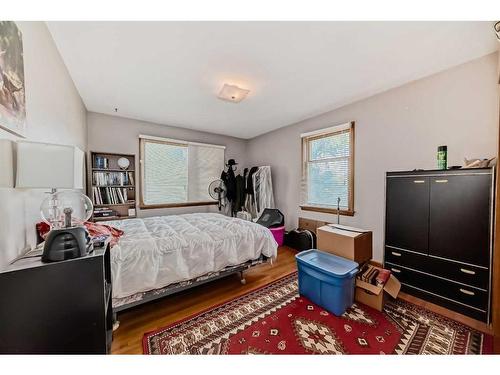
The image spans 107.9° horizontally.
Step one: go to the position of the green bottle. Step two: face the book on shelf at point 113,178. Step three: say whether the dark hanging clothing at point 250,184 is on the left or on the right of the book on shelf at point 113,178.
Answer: right

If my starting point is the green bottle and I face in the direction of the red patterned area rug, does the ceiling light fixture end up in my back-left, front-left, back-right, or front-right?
front-right

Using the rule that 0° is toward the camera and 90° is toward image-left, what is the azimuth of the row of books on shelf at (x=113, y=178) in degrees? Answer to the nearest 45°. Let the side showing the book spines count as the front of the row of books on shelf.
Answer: approximately 0°

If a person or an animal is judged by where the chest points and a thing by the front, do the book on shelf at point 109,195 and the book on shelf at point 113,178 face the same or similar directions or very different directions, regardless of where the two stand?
same or similar directions

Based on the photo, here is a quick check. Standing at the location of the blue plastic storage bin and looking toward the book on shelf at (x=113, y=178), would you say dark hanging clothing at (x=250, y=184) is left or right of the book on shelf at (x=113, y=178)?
right

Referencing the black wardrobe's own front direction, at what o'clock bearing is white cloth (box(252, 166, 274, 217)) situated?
The white cloth is roughly at 2 o'clock from the black wardrobe.

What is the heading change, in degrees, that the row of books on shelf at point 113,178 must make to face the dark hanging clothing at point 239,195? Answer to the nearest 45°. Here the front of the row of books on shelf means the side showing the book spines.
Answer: approximately 90° to its left

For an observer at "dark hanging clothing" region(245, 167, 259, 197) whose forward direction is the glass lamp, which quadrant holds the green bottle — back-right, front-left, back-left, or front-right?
front-left

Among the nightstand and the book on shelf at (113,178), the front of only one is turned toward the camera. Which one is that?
the book on shelf

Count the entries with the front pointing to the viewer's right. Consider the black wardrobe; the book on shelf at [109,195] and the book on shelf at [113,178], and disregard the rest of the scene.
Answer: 0

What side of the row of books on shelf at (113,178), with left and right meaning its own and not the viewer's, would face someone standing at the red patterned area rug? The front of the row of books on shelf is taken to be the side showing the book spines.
front

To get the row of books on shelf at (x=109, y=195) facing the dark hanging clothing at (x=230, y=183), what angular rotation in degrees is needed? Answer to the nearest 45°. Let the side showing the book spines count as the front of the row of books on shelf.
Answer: approximately 90° to its left

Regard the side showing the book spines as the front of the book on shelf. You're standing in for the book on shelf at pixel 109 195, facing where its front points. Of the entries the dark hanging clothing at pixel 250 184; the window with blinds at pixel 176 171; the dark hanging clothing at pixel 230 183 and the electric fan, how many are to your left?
4

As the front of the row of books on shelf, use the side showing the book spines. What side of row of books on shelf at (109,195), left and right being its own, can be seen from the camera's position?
front

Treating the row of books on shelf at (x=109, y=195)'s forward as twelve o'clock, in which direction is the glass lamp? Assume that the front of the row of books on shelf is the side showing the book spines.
The glass lamp is roughly at 12 o'clock from the row of books on shelf.

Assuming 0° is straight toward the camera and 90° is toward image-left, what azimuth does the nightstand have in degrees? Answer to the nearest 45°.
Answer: approximately 270°

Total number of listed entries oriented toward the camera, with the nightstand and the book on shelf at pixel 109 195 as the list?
1
